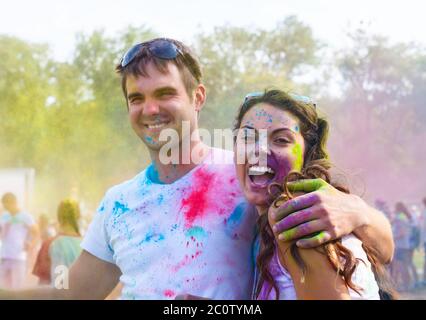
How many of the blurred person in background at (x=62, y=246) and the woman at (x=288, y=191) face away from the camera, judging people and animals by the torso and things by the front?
1

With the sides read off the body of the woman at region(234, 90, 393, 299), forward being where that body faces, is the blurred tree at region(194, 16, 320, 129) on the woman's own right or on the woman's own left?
on the woman's own right

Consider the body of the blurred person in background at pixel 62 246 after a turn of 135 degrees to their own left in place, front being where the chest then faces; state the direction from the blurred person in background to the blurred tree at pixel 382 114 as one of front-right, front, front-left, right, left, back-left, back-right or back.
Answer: back

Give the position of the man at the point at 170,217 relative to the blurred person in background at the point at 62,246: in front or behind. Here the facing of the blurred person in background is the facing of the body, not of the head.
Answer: behind

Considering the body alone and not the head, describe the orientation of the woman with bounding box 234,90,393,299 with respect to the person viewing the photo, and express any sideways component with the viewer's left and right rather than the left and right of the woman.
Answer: facing the viewer and to the left of the viewer

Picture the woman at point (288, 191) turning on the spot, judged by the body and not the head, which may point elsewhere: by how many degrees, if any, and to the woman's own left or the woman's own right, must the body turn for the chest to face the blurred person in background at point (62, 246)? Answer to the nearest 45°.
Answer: approximately 90° to the woman's own right

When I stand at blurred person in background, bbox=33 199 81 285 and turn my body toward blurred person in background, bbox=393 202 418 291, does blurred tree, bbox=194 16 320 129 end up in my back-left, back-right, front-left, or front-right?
front-left

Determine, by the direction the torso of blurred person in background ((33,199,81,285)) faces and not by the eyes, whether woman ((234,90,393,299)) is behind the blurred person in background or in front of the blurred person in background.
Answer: behind

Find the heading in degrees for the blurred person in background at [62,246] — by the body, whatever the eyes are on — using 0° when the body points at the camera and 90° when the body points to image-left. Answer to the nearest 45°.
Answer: approximately 180°

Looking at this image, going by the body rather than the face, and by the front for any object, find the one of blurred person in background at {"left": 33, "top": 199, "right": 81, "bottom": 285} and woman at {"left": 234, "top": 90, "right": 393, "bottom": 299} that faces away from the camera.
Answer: the blurred person in background
